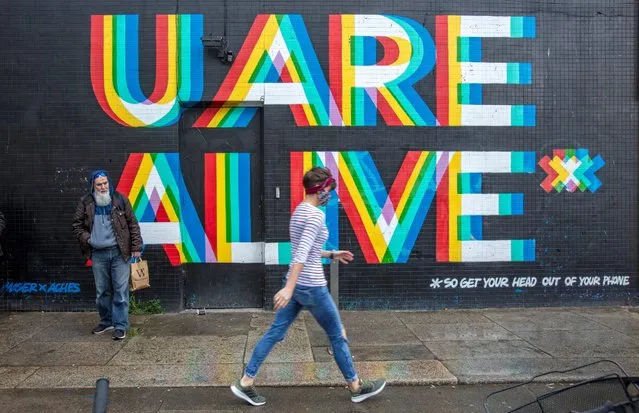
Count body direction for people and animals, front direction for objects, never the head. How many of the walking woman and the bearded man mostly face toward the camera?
1

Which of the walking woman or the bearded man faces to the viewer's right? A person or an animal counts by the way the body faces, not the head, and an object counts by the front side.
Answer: the walking woman

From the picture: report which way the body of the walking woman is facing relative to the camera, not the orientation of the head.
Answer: to the viewer's right

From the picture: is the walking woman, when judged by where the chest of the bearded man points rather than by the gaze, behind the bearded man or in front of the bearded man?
in front

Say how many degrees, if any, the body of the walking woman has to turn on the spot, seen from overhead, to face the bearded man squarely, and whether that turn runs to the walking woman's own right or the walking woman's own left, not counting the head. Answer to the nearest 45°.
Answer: approximately 135° to the walking woman's own left

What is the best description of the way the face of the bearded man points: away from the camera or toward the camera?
toward the camera

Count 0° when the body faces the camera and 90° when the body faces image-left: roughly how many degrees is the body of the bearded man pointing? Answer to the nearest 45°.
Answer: approximately 0°
